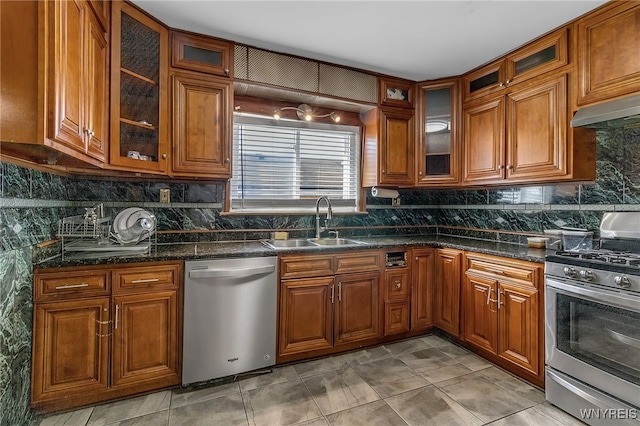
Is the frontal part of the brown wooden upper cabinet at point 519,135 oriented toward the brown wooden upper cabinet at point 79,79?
yes

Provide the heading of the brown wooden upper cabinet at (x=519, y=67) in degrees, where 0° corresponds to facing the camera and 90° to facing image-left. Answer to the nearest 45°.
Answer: approximately 45°

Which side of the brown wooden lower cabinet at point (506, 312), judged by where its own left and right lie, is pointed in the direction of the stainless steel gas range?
left

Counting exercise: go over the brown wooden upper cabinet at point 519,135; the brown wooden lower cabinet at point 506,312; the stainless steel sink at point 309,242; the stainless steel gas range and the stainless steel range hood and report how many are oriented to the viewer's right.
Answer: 0

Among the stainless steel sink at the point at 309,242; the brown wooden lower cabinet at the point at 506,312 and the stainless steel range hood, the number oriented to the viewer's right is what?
0

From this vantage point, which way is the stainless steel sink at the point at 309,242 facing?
toward the camera

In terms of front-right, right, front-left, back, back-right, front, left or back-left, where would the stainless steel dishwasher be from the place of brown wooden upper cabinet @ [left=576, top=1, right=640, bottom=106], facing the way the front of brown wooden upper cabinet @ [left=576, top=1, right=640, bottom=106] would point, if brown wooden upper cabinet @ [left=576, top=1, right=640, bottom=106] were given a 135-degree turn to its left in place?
back-right

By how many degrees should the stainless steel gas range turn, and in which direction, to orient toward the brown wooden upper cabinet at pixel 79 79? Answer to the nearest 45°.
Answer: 0° — it already faces it

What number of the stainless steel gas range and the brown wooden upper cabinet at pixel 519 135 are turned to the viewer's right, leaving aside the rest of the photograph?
0

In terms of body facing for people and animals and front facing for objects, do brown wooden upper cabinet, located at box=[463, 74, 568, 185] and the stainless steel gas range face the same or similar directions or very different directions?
same or similar directions

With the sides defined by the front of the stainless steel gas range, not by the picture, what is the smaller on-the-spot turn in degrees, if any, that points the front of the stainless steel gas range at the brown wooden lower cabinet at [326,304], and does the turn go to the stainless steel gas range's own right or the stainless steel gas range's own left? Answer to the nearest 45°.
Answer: approximately 45° to the stainless steel gas range's own right

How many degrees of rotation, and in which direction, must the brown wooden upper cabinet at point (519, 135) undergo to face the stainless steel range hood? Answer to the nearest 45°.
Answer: approximately 90° to its left

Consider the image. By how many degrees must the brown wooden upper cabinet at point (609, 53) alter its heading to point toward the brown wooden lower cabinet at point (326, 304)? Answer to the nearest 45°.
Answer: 0° — it already faces it

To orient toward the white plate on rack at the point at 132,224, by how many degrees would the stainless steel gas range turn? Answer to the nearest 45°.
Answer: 0° — it already faces it

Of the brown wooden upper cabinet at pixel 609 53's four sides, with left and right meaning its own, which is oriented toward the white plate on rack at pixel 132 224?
front

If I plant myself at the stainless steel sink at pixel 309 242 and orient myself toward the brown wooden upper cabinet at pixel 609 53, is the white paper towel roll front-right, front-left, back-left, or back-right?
front-left

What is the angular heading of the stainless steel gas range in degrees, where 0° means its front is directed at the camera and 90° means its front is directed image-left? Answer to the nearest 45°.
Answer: approximately 45°
